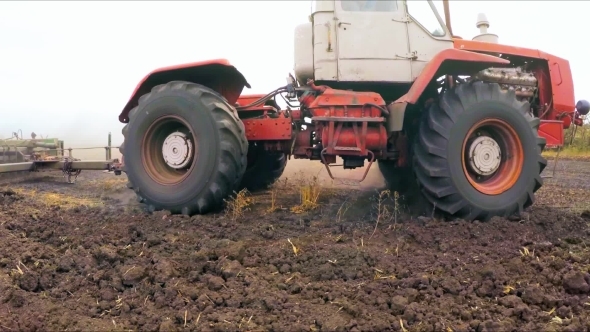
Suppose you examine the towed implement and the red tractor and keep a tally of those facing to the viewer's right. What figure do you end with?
2

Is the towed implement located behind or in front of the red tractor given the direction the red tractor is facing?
behind

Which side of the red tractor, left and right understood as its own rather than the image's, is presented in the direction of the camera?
right

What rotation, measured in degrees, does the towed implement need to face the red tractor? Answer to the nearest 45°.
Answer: approximately 45° to its right

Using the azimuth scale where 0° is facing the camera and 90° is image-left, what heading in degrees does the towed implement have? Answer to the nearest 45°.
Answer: approximately 270°
